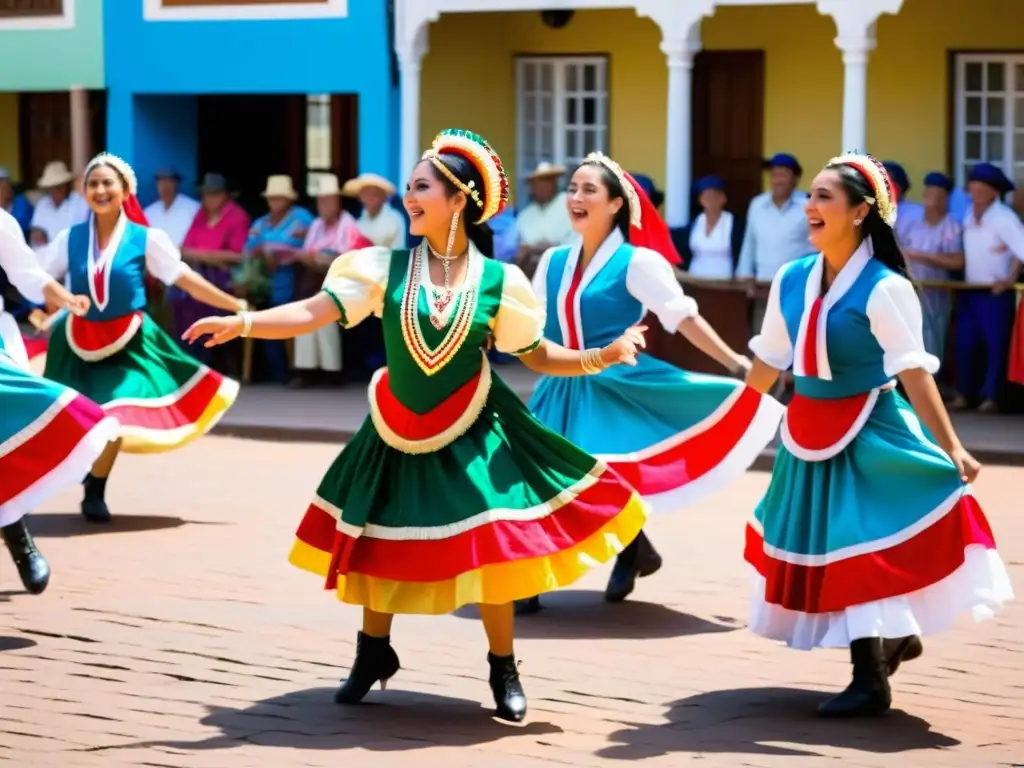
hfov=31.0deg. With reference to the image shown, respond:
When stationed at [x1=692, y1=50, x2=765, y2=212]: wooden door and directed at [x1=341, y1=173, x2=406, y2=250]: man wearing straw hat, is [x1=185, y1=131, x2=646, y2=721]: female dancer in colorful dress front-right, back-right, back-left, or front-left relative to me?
front-left

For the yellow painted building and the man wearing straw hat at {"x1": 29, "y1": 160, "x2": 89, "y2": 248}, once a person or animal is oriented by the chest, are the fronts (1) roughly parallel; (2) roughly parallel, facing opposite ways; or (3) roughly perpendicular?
roughly parallel

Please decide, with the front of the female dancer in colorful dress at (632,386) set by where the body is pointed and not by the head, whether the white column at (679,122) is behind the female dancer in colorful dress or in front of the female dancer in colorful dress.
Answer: behind

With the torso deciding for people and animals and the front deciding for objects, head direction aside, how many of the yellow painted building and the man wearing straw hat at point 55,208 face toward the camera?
2

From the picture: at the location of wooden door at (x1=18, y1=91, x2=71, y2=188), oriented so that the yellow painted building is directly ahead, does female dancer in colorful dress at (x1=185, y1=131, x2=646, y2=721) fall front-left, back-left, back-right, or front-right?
front-right

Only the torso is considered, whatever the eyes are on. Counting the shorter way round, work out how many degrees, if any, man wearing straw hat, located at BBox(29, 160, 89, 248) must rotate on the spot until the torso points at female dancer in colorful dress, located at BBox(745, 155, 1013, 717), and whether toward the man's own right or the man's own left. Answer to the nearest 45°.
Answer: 0° — they already face them

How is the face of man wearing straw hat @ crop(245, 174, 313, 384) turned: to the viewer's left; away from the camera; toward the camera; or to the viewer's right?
toward the camera

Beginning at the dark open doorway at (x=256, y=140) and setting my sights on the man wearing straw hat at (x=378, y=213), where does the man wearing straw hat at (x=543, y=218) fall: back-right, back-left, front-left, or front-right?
front-left

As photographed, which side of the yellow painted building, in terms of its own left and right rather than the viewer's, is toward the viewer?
front

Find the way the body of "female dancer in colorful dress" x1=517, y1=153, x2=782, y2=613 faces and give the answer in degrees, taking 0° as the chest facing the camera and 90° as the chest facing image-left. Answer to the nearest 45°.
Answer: approximately 45°

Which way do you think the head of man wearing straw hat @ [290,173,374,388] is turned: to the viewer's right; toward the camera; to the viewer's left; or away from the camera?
toward the camera

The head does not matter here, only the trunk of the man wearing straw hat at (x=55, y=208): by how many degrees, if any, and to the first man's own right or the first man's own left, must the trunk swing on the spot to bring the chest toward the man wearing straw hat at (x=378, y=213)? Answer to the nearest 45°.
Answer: approximately 45° to the first man's own left

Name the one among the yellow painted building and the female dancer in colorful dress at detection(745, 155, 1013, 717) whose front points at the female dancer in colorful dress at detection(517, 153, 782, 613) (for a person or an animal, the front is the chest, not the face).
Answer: the yellow painted building

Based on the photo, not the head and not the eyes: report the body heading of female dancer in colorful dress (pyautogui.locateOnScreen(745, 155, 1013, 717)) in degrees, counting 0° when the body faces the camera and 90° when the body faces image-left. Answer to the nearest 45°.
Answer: approximately 45°

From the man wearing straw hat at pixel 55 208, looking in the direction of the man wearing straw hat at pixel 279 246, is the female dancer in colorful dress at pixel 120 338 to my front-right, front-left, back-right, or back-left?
front-right
